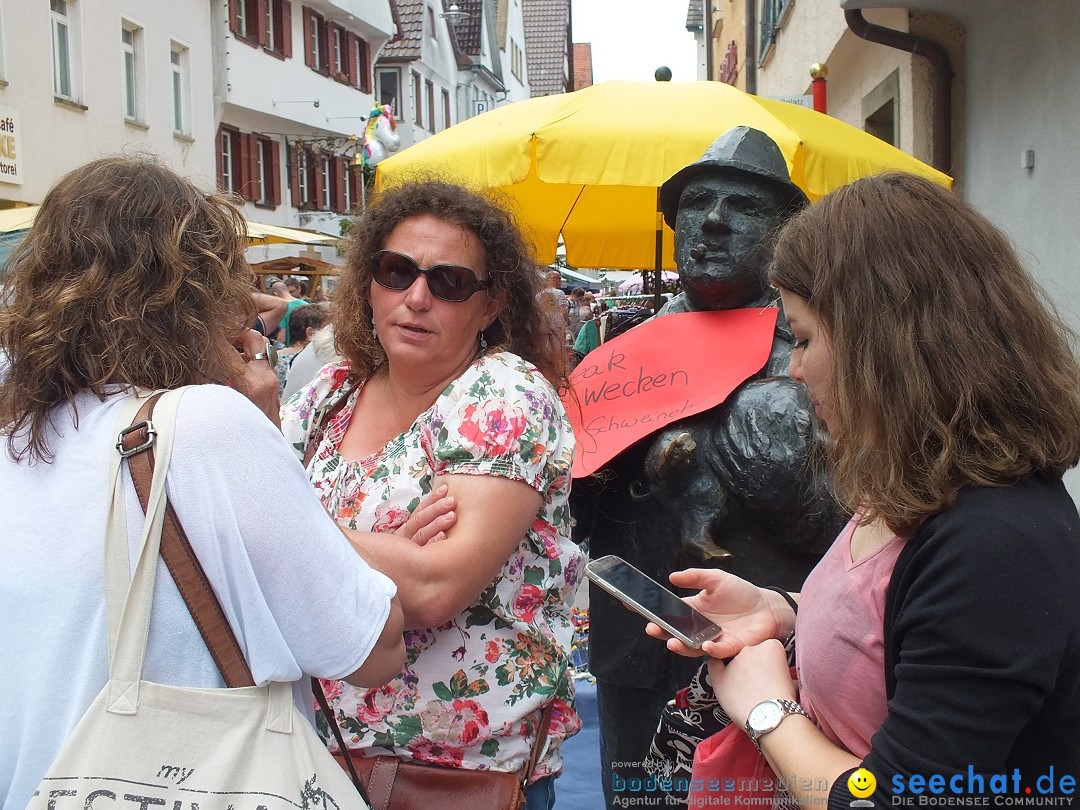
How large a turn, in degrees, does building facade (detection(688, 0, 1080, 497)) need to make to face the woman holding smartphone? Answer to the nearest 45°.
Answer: approximately 45° to its left

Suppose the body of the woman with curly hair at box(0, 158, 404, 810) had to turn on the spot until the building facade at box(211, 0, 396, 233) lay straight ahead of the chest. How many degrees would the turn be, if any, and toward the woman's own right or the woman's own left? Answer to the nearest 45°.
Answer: approximately 45° to the woman's own left

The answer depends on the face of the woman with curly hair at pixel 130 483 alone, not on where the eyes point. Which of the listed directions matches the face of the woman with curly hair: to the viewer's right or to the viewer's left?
to the viewer's right

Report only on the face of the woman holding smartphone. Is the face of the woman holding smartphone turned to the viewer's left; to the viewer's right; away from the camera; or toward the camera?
to the viewer's left

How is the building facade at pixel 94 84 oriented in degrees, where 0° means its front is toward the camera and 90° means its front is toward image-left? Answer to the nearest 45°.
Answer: approximately 315°

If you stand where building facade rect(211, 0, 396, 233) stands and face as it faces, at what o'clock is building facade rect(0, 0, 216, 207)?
building facade rect(0, 0, 216, 207) is roughly at 2 o'clock from building facade rect(211, 0, 396, 233).

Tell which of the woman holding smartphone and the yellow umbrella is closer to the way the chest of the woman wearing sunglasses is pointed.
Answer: the woman holding smartphone

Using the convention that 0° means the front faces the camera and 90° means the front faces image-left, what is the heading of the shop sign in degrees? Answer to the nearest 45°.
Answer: approximately 315°

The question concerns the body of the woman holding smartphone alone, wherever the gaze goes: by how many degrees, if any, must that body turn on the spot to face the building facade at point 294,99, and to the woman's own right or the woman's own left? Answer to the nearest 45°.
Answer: approximately 45° to the woman's own right

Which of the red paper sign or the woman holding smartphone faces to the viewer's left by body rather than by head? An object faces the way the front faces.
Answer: the woman holding smartphone

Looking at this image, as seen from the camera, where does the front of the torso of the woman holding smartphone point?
to the viewer's left

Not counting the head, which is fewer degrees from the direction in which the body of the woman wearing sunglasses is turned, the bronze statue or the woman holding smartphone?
the woman holding smartphone
